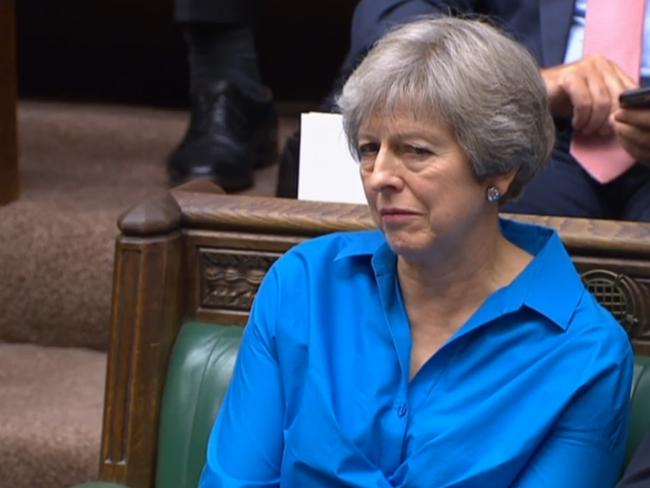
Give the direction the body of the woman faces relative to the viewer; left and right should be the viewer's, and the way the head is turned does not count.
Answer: facing the viewer and to the left of the viewer

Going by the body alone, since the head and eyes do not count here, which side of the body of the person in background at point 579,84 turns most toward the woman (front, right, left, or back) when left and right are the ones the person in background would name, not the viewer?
front

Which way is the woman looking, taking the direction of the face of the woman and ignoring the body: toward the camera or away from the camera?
toward the camera

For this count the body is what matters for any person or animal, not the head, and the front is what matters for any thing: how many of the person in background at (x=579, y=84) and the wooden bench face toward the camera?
2

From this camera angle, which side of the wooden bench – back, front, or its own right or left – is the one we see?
front

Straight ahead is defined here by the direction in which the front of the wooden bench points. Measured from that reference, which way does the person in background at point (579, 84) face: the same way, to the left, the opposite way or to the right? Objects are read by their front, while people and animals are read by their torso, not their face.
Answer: the same way

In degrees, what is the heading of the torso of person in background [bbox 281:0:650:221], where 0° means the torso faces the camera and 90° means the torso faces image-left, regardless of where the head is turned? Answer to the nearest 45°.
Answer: approximately 0°
